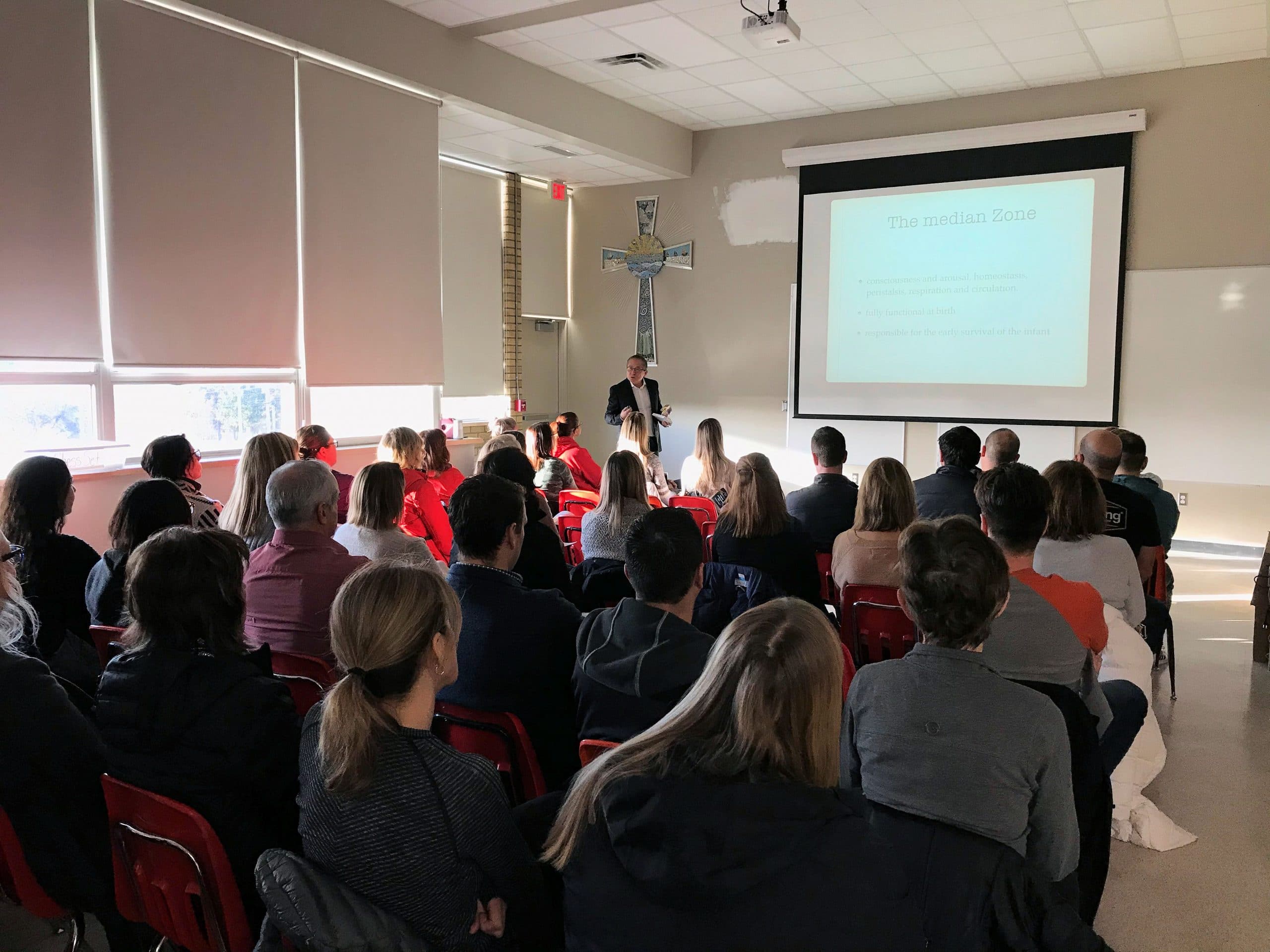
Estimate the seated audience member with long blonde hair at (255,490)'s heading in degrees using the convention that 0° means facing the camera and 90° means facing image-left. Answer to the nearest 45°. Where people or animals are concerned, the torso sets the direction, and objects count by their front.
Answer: approximately 225°

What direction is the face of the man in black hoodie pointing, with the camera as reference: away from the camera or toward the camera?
away from the camera

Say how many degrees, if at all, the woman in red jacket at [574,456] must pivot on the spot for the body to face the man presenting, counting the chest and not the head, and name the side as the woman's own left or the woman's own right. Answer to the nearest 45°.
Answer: approximately 45° to the woman's own left

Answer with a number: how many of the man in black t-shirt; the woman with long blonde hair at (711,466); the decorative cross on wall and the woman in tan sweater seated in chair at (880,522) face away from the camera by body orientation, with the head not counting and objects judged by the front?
3

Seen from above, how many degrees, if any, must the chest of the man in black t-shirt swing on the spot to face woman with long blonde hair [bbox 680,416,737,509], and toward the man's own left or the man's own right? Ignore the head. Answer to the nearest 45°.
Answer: approximately 90° to the man's own left

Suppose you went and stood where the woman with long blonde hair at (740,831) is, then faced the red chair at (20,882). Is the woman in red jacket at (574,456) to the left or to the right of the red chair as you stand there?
right

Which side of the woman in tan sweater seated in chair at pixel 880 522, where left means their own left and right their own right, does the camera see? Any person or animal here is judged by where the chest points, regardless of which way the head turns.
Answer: back

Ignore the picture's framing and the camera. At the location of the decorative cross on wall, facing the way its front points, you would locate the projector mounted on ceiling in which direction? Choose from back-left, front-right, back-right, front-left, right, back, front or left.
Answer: front-left

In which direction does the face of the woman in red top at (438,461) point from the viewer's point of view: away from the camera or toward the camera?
away from the camera

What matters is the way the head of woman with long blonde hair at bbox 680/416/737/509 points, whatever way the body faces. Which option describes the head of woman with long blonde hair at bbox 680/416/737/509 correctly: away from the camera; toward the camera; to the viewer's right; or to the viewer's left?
away from the camera

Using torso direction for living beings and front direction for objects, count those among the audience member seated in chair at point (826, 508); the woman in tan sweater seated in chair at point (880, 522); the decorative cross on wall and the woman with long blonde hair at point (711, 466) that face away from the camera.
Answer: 3

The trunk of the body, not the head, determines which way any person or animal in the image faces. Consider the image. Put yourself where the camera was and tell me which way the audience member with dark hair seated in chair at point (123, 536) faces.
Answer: facing away from the viewer and to the right of the viewer

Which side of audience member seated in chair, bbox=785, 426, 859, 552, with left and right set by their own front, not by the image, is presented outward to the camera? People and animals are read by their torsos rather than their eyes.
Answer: back
